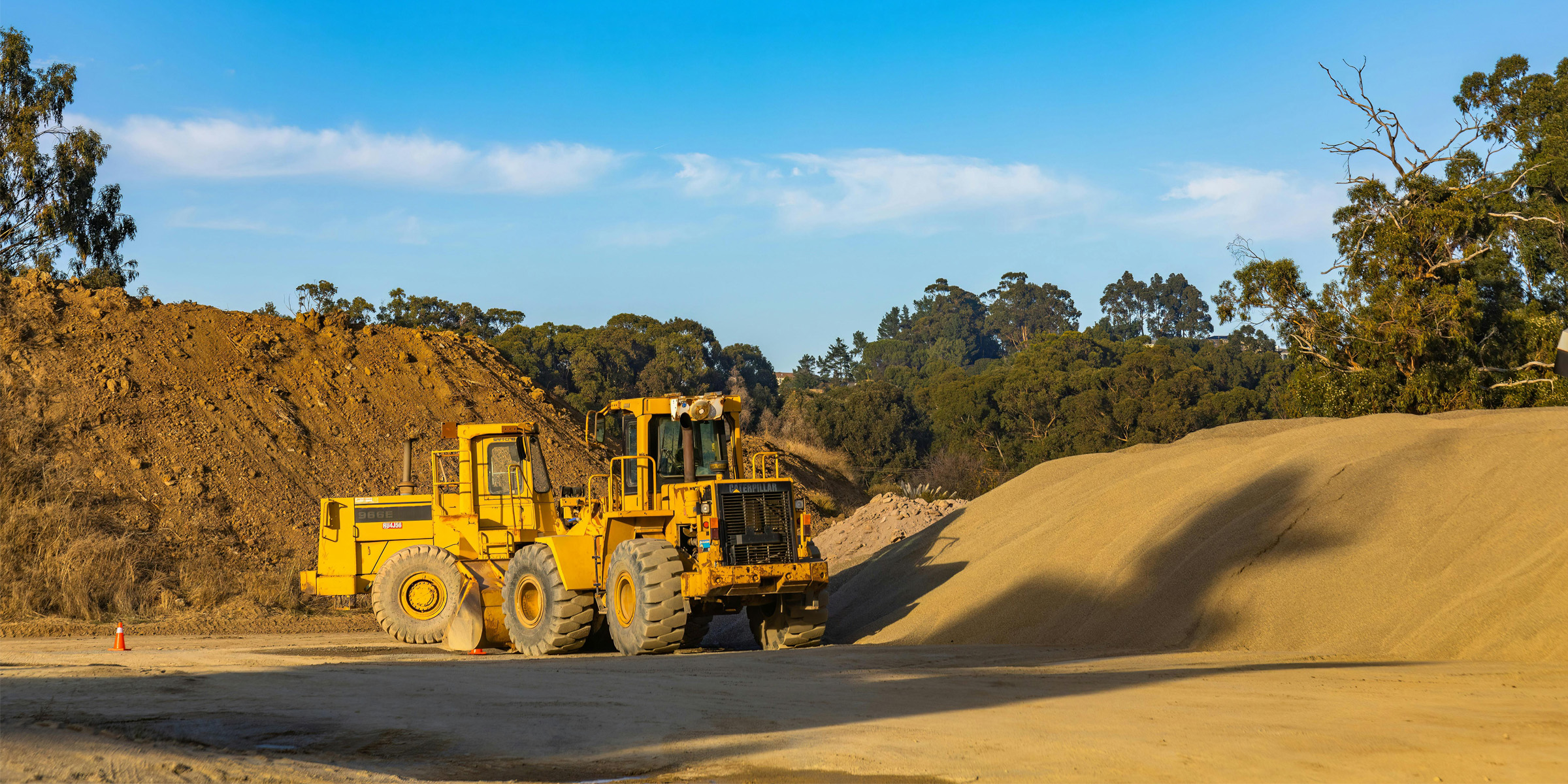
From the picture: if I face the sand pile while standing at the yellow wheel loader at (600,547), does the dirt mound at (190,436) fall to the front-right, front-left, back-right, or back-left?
back-left

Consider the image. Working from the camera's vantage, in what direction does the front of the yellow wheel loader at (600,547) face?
facing away from the viewer and to the left of the viewer

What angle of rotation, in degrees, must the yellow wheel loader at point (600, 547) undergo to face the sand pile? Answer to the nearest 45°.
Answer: approximately 135° to its right
